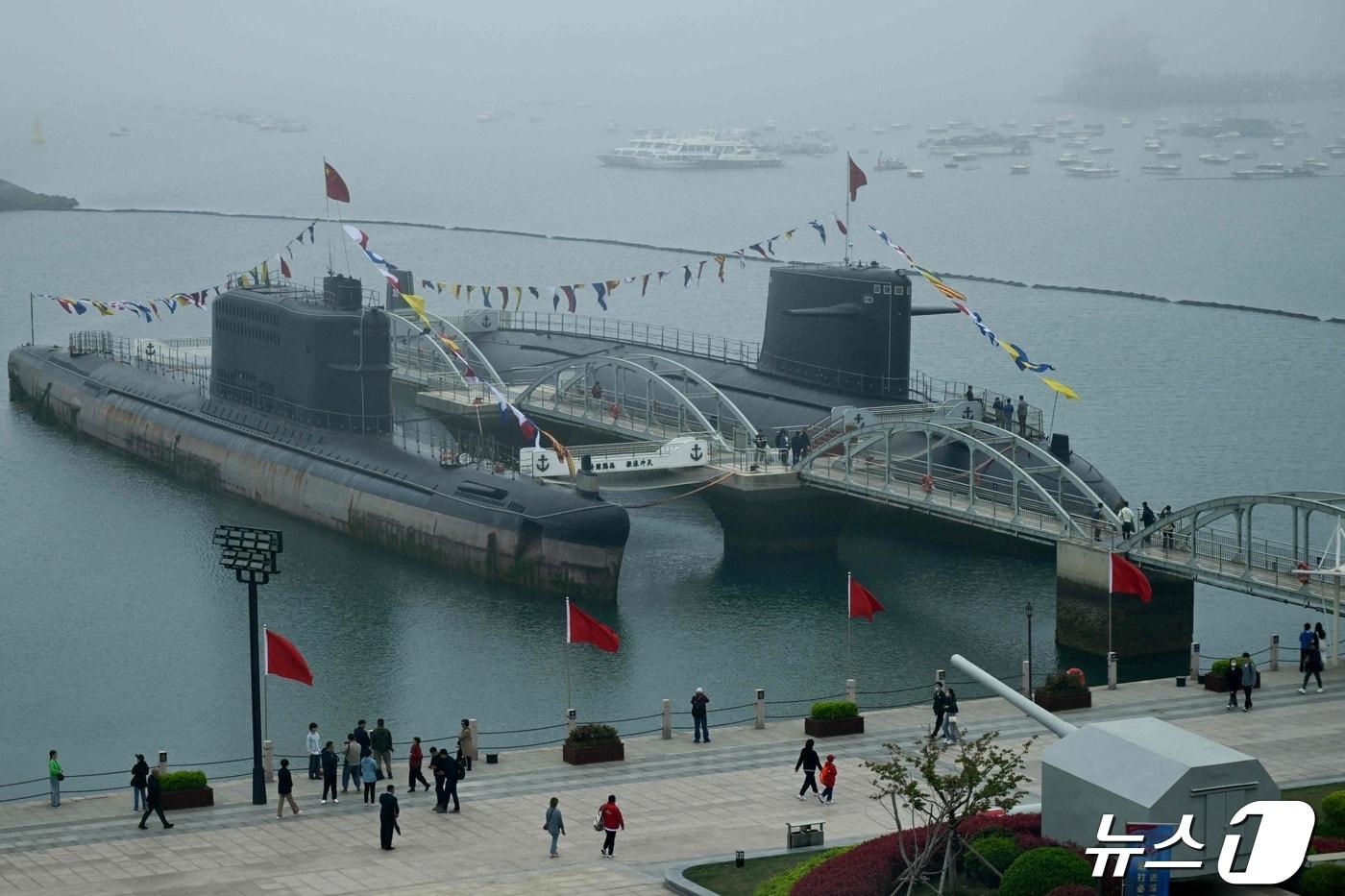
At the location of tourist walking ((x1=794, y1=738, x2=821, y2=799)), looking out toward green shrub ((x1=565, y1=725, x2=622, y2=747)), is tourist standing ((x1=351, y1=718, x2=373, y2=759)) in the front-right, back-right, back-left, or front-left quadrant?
front-left

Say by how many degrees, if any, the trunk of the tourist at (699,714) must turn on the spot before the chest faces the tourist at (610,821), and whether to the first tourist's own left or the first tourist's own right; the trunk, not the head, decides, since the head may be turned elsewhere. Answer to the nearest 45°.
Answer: approximately 180°

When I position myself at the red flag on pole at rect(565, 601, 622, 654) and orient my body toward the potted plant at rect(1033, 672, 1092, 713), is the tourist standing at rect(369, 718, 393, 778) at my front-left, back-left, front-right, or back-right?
back-right

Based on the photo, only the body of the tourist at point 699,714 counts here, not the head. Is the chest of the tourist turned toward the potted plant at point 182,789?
no

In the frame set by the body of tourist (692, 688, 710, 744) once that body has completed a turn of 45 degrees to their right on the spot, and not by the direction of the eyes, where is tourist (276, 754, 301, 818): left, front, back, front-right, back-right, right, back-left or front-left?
back

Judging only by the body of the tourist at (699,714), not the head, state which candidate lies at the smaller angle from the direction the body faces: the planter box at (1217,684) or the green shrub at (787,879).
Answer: the planter box

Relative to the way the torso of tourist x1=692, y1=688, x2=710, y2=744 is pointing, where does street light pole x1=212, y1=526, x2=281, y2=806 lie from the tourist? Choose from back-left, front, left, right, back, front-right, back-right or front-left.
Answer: left

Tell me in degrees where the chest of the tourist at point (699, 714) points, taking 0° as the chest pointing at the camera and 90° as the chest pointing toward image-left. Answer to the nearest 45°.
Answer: approximately 180°

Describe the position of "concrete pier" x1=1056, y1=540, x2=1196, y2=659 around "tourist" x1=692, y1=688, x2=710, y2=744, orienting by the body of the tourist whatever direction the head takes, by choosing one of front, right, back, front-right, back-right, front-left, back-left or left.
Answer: front-right

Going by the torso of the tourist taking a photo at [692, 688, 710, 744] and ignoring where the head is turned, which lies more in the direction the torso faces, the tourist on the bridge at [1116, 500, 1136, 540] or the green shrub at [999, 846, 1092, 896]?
the tourist on the bridge

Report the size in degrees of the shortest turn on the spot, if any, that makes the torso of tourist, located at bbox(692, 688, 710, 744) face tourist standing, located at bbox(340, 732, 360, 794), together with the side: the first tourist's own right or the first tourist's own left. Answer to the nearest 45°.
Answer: approximately 135° to the first tourist's own left

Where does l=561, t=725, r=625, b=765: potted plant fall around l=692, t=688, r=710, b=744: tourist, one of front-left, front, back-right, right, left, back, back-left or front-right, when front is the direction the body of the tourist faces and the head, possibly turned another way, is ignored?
back-left

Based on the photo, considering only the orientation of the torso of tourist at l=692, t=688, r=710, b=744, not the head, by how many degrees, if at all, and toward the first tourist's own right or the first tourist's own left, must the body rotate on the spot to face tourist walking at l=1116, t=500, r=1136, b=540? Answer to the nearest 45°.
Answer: approximately 45° to the first tourist's own right

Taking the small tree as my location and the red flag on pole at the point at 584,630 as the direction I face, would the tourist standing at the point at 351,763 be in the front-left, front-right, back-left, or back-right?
front-left

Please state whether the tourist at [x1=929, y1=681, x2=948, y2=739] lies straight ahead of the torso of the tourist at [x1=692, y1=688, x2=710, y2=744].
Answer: no

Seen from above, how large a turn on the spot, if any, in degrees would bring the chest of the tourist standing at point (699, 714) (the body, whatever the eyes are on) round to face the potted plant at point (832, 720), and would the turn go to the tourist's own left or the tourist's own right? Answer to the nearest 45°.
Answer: approximately 90° to the tourist's own right

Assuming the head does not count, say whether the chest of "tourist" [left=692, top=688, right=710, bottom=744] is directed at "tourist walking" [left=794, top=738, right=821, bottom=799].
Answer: no
